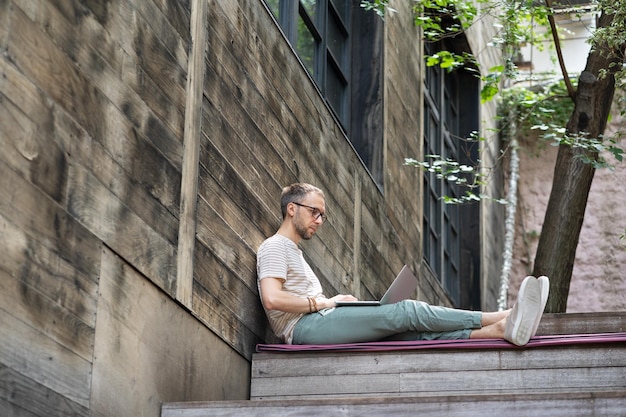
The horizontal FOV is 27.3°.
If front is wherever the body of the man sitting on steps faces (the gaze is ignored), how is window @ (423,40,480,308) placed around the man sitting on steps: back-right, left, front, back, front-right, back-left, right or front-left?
left

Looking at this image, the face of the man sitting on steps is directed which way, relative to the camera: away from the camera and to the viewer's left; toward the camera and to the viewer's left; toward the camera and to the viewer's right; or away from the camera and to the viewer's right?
toward the camera and to the viewer's right

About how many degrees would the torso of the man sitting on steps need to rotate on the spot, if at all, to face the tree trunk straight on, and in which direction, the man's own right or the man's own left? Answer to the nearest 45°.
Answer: approximately 45° to the man's own left

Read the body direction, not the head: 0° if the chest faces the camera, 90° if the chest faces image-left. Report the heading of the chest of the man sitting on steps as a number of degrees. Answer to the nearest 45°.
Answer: approximately 270°

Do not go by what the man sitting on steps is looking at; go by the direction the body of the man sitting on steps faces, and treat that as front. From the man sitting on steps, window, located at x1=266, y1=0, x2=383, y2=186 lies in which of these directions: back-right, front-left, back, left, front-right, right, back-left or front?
left

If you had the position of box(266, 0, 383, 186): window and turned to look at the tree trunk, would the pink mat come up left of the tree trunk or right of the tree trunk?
right
